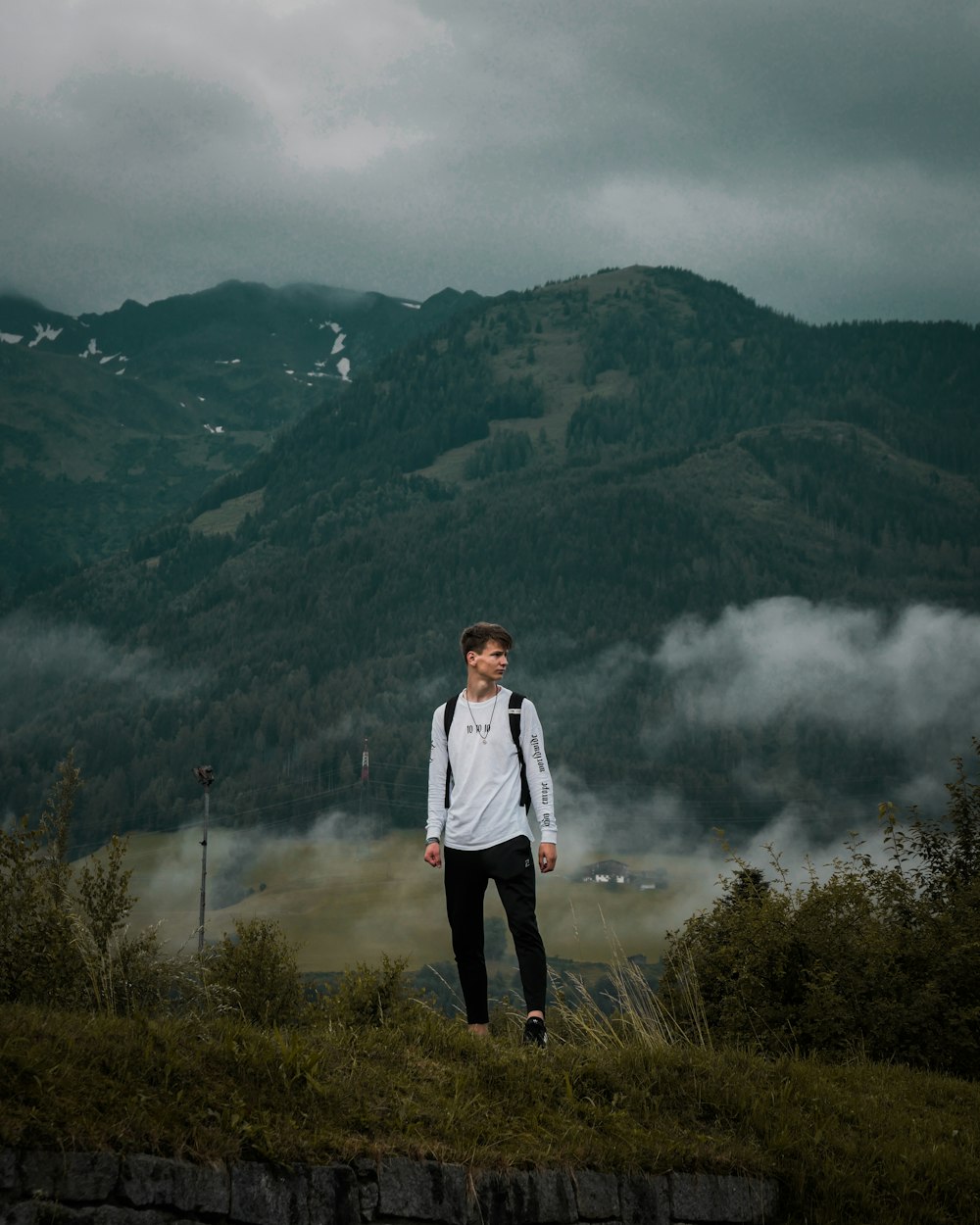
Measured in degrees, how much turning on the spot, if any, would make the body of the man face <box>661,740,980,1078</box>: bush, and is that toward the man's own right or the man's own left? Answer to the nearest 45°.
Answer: approximately 135° to the man's own left

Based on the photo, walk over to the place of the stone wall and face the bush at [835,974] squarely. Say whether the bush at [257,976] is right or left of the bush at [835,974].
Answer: left

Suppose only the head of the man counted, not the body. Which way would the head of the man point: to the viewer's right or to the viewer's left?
to the viewer's right

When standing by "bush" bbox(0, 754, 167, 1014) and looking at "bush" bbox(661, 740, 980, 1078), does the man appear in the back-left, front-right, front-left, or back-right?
front-right

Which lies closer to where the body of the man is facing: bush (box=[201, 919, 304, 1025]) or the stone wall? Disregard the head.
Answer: the stone wall

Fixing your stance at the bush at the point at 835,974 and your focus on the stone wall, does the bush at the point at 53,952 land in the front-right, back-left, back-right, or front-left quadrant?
front-right

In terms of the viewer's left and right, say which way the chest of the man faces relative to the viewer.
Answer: facing the viewer

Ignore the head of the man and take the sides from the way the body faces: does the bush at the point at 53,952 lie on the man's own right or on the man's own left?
on the man's own right

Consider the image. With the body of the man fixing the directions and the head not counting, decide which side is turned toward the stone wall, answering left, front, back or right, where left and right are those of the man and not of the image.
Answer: front
